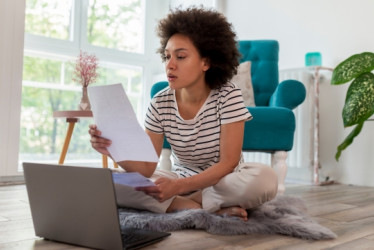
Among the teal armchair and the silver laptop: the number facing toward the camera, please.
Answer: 1

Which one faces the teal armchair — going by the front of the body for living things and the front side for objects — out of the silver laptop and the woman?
the silver laptop

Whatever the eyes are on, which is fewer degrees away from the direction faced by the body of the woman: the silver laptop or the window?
the silver laptop

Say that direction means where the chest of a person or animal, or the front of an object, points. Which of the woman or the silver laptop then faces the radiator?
the silver laptop

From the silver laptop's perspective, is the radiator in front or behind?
in front

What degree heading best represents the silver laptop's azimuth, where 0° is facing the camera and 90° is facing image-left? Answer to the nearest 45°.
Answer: approximately 225°

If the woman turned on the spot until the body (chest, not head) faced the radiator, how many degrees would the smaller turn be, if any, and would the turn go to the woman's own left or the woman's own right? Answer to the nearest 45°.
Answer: approximately 180°

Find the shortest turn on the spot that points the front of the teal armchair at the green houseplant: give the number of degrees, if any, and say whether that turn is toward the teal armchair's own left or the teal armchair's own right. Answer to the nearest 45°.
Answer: approximately 90° to the teal armchair's own left

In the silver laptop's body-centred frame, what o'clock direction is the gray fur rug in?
The gray fur rug is roughly at 1 o'clock from the silver laptop.

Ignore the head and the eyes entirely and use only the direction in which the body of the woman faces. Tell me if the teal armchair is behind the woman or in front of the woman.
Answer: behind

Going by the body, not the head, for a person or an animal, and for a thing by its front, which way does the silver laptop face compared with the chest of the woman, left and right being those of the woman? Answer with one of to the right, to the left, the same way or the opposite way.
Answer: the opposite way

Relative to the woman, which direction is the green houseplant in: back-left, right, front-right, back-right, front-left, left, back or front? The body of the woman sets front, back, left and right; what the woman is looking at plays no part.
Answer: back
